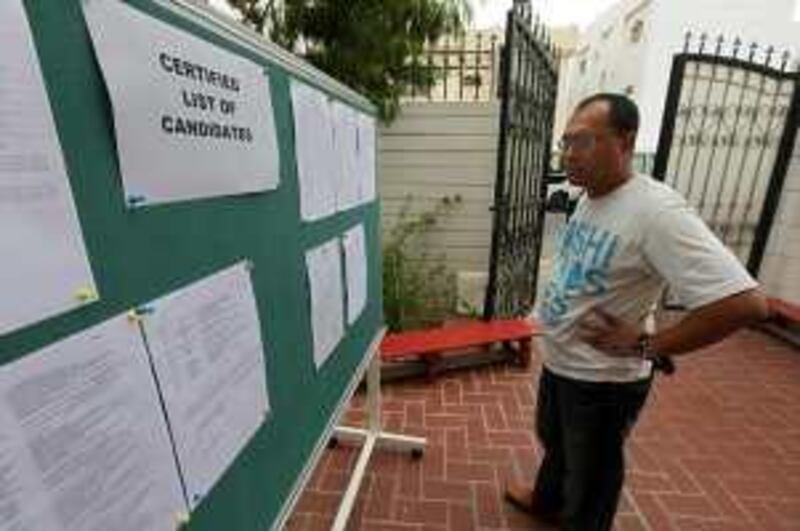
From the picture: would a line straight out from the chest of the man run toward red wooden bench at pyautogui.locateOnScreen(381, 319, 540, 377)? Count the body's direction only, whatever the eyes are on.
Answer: no

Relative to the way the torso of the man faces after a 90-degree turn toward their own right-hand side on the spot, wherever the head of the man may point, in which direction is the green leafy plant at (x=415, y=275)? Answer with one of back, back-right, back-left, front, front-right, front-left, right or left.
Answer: front

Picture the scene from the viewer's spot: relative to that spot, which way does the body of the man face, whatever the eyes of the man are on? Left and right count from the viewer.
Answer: facing the viewer and to the left of the viewer

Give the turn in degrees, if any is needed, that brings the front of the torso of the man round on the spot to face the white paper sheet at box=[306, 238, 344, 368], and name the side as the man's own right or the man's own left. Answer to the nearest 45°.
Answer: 0° — they already face it

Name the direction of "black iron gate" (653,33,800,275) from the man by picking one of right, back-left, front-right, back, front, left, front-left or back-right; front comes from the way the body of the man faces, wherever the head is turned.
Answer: back-right

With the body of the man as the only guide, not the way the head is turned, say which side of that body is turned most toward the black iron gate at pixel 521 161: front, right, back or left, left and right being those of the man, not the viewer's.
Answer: right

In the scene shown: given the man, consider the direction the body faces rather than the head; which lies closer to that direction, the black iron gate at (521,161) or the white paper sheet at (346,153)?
the white paper sheet

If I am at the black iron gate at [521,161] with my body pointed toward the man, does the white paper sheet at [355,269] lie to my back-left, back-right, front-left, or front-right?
front-right

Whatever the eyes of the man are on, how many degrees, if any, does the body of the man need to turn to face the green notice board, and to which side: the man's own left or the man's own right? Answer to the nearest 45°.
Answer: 0° — they already face it

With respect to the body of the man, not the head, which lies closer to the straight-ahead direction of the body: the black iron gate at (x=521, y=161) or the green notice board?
the green notice board

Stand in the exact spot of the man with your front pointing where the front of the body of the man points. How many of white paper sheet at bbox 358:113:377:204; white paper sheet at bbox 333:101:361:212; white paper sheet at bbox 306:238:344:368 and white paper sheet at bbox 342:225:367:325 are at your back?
0

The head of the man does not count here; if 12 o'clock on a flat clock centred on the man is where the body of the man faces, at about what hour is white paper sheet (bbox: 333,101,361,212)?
The white paper sheet is roughly at 1 o'clock from the man.
